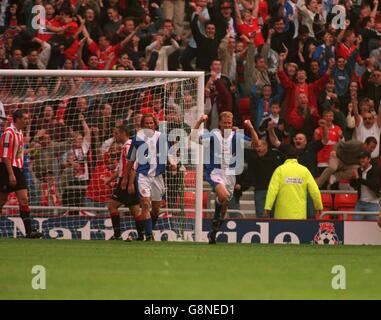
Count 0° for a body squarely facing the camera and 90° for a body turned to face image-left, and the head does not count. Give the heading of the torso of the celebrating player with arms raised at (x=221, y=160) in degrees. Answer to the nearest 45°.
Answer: approximately 0°

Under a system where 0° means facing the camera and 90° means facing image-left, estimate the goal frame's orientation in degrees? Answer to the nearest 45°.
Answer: approximately 0°
